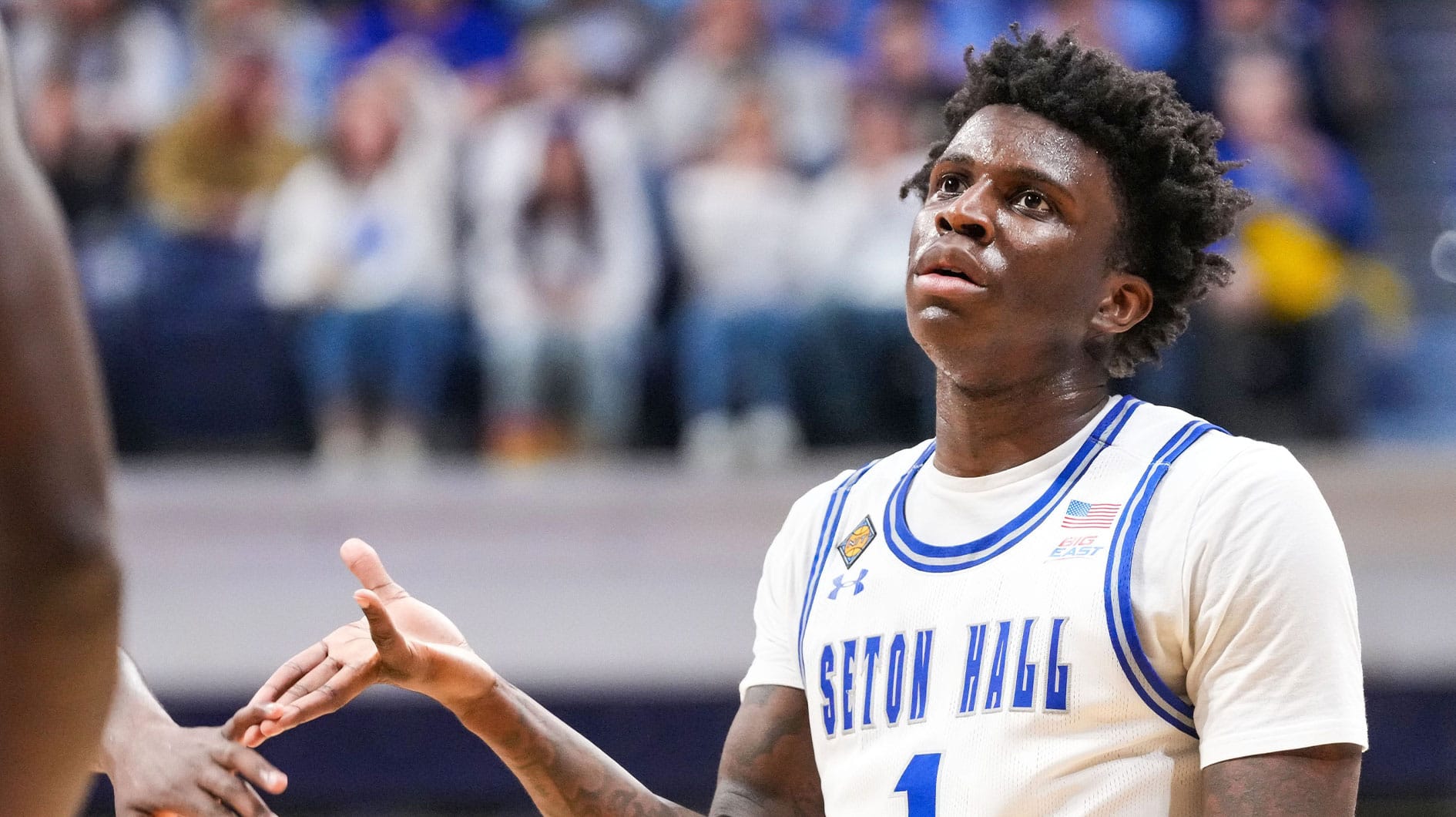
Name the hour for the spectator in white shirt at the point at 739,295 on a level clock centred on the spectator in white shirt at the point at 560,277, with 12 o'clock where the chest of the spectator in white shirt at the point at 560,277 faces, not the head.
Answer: the spectator in white shirt at the point at 739,295 is roughly at 9 o'clock from the spectator in white shirt at the point at 560,277.

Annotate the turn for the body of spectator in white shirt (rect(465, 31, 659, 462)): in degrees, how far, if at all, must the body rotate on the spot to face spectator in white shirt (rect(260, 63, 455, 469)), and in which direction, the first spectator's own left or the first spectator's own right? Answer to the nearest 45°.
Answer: approximately 90° to the first spectator's own right

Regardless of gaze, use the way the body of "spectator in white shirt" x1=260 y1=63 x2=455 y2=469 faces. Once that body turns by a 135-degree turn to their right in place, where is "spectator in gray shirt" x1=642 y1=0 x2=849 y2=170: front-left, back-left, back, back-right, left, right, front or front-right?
back-right

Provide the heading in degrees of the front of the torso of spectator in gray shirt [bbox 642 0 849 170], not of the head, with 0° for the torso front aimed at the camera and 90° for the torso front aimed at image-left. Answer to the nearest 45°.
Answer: approximately 0°

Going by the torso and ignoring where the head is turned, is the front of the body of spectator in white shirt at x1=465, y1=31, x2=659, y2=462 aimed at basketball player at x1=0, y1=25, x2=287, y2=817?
yes

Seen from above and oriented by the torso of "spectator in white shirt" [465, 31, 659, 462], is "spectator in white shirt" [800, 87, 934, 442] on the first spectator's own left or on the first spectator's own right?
on the first spectator's own left

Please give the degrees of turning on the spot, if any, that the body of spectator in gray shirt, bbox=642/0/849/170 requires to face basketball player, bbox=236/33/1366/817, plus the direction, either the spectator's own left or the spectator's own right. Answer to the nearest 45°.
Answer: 0° — they already face them

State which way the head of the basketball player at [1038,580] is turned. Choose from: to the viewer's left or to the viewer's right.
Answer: to the viewer's left

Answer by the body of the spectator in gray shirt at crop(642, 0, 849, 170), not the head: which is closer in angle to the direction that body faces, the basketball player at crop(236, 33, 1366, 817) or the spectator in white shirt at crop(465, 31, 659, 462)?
the basketball player

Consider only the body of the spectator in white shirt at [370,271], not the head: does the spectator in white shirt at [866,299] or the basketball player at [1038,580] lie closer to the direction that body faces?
the basketball player

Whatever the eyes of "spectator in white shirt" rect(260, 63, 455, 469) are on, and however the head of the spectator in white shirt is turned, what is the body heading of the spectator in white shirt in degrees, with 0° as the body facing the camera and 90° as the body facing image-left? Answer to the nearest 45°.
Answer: approximately 0°
